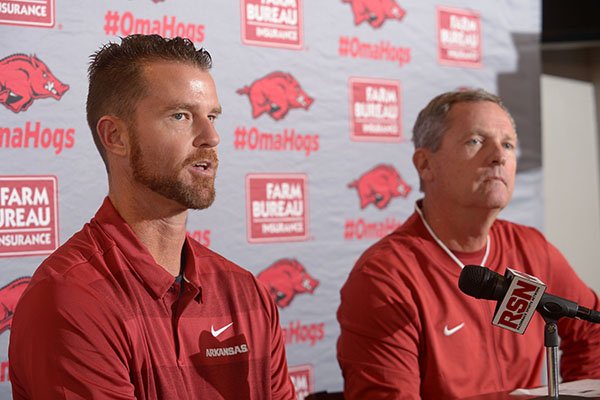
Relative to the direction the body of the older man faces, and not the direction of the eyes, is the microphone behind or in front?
in front

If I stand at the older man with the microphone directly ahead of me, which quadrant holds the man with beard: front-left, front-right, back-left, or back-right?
front-right

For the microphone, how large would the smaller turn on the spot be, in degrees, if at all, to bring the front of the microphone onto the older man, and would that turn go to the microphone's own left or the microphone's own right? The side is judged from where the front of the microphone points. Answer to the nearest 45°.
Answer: approximately 90° to the microphone's own right

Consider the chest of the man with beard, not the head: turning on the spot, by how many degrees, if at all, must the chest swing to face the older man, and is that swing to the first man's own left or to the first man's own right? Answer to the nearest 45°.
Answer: approximately 90° to the first man's own left

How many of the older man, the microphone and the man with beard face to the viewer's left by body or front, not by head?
1

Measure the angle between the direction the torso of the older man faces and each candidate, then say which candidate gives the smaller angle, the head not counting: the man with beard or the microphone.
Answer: the microphone

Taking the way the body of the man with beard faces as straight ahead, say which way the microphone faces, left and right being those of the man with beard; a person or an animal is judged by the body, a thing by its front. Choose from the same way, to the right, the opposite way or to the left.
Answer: the opposite way

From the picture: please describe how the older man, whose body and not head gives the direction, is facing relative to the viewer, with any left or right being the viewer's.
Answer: facing the viewer and to the right of the viewer

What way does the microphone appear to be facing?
to the viewer's left

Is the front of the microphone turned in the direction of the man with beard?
yes

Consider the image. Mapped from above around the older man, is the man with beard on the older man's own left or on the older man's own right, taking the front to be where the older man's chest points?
on the older man's own right

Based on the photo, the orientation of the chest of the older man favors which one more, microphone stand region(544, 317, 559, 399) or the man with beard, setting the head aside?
the microphone stand
